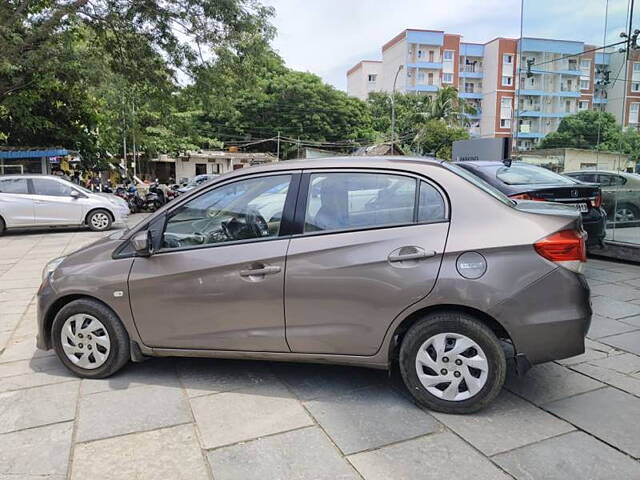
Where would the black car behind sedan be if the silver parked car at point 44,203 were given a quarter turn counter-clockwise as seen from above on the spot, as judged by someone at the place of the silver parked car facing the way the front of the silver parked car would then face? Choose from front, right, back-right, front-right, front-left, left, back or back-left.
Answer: back-right

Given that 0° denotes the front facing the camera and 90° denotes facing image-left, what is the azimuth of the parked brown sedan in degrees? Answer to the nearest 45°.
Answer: approximately 90°

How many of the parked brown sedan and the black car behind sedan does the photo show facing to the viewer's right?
0

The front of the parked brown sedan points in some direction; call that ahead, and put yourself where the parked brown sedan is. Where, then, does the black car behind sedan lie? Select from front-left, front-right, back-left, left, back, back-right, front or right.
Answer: back-right

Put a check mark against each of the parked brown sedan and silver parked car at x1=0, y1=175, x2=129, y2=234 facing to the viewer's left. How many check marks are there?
1

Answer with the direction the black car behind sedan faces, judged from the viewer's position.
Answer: facing away from the viewer and to the left of the viewer

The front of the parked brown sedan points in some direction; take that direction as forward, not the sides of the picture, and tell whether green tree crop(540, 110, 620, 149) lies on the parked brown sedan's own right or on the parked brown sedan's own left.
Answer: on the parked brown sedan's own right

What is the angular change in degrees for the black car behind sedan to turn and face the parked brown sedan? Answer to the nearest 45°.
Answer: approximately 135° to its left

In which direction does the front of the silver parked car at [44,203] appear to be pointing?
to the viewer's right

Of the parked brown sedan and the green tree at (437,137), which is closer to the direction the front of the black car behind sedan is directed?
the green tree
